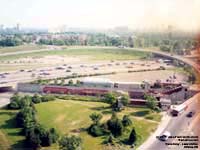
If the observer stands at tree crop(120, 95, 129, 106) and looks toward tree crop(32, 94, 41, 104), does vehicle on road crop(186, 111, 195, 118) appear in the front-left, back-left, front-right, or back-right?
back-left

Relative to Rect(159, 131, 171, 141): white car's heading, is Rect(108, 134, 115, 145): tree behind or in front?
in front

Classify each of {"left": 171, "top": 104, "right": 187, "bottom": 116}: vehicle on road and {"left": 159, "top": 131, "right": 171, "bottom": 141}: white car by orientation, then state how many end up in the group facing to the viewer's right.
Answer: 0

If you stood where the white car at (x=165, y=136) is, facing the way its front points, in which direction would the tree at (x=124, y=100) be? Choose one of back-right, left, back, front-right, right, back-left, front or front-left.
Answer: right

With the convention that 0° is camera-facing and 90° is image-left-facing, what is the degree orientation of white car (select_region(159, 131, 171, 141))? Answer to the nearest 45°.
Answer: approximately 45°

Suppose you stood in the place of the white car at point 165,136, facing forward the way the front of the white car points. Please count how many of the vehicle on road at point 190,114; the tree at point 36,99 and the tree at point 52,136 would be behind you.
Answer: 1

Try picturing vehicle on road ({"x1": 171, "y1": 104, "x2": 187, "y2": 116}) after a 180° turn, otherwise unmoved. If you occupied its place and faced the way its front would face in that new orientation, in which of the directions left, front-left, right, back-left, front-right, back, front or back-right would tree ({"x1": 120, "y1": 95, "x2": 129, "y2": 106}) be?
back-left
